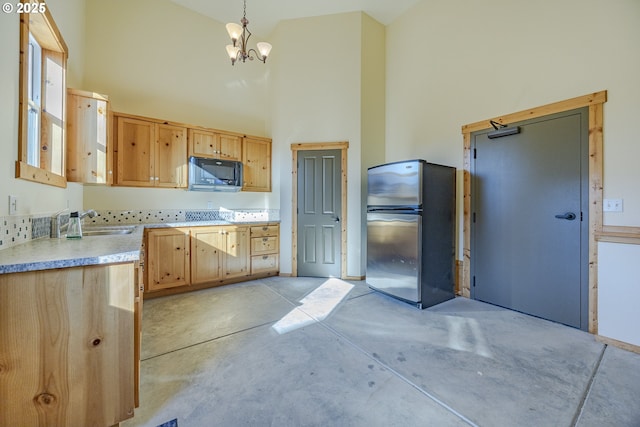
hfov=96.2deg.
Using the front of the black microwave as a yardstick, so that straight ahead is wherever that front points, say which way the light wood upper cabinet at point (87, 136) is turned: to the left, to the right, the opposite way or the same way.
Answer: to the left

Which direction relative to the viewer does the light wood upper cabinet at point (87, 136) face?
to the viewer's right

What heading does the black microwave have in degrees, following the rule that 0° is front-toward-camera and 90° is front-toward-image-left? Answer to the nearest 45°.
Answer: approximately 0°

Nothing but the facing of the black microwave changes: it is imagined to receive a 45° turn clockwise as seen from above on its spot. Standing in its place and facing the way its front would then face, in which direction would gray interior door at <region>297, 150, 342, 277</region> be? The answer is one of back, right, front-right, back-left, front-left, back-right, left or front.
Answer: back-left
